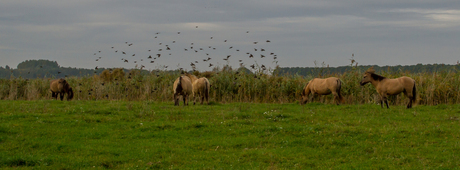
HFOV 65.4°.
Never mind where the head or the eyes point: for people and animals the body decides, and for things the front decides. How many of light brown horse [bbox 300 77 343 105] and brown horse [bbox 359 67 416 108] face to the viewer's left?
2

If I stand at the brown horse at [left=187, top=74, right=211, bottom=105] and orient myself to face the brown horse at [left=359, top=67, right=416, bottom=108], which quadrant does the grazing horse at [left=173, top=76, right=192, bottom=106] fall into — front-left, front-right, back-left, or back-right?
back-right

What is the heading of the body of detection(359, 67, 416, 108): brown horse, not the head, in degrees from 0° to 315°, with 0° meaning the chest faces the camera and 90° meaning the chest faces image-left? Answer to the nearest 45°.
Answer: approximately 90°

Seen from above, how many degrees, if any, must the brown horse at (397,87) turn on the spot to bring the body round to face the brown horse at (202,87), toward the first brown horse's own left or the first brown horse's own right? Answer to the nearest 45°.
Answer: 0° — it already faces it

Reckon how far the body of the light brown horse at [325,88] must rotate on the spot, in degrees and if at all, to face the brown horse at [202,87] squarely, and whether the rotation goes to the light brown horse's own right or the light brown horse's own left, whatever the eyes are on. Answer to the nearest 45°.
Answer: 0° — it already faces it

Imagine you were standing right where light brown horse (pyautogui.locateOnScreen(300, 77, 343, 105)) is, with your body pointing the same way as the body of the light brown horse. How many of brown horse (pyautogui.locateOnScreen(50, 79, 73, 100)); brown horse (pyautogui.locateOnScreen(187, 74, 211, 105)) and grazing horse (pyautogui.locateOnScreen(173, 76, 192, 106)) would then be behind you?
0

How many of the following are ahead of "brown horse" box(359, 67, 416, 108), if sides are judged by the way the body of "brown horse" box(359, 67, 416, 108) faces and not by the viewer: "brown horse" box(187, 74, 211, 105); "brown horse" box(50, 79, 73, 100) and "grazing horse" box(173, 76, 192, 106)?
3

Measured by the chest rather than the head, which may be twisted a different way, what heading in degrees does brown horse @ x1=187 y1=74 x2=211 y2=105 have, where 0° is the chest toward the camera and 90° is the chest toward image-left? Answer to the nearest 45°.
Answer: approximately 135°

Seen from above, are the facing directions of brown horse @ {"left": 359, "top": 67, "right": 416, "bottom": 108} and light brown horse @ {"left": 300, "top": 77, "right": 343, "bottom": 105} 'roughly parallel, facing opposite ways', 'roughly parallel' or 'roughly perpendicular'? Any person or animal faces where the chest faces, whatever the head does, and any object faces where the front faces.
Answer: roughly parallel

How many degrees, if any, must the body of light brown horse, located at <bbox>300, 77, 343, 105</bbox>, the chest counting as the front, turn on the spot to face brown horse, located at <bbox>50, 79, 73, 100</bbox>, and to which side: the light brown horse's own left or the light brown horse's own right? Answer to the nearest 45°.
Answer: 0° — it already faces it

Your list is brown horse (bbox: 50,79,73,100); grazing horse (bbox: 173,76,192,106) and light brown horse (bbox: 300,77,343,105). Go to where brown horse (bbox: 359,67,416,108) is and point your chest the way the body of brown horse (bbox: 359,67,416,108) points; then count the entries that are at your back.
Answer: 0

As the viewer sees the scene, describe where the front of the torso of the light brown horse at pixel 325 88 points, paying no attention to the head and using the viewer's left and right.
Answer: facing to the left of the viewer

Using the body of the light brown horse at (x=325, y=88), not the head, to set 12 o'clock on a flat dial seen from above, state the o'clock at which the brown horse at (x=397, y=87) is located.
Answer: The brown horse is roughly at 7 o'clock from the light brown horse.

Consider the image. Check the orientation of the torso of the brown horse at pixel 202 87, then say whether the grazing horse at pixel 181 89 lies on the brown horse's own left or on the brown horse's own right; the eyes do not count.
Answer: on the brown horse's own left
